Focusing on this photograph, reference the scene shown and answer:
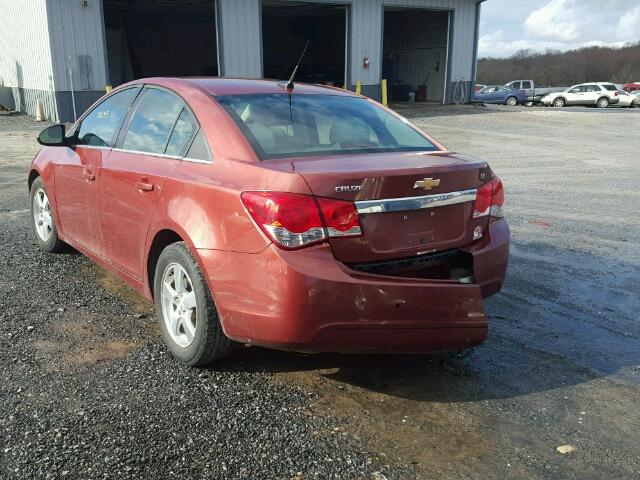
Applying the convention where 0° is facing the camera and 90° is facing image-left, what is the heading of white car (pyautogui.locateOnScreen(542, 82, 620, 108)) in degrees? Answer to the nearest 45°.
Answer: approximately 90°

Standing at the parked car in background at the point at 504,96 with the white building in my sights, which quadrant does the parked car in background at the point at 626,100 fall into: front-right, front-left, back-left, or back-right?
back-left

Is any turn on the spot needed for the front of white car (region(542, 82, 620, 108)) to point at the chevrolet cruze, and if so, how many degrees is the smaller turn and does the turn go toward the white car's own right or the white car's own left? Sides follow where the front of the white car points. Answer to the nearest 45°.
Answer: approximately 90° to the white car's own left

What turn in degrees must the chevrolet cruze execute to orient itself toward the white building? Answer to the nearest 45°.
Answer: approximately 45° to its right

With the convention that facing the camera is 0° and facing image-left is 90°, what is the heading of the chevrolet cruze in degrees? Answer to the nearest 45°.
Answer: approximately 135°

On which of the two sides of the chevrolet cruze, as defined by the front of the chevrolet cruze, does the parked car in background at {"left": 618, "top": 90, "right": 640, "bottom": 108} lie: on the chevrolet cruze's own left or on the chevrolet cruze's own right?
on the chevrolet cruze's own right

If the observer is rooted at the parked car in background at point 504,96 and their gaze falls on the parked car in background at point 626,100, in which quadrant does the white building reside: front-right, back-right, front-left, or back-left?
back-right

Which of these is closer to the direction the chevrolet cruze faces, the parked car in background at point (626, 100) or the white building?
the white building

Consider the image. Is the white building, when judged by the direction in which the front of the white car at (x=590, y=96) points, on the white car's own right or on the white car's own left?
on the white car's own left
